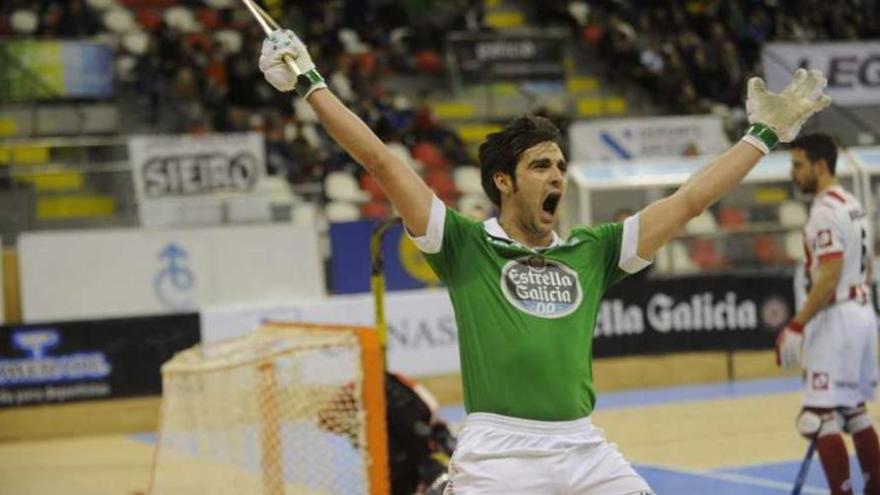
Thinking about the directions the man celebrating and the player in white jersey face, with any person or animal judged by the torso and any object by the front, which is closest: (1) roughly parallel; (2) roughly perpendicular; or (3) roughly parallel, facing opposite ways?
roughly perpendicular

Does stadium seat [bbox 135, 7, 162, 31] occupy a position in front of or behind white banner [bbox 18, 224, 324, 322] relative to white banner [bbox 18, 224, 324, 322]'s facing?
behind

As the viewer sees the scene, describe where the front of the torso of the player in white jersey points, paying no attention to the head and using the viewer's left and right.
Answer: facing to the left of the viewer

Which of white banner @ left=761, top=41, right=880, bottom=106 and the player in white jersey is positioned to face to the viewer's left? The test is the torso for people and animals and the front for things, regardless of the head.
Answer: the player in white jersey

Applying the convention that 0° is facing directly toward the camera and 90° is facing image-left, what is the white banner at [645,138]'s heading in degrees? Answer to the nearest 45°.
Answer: approximately 0°

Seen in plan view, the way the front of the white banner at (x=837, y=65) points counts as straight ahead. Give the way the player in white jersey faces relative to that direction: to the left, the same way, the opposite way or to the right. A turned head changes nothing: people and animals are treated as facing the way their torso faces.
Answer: to the right

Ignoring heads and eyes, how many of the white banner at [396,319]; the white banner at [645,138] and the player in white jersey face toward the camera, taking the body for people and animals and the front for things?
2

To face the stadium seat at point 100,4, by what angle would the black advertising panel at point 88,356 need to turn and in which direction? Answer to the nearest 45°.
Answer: approximately 180°

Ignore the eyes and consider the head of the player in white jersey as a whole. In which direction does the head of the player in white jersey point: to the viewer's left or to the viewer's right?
to the viewer's left

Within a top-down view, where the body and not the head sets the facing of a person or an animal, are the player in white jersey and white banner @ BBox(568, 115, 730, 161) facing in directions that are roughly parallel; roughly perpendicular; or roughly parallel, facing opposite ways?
roughly perpendicular

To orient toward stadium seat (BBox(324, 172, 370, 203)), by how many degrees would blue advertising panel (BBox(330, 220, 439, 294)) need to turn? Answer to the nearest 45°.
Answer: approximately 180°
